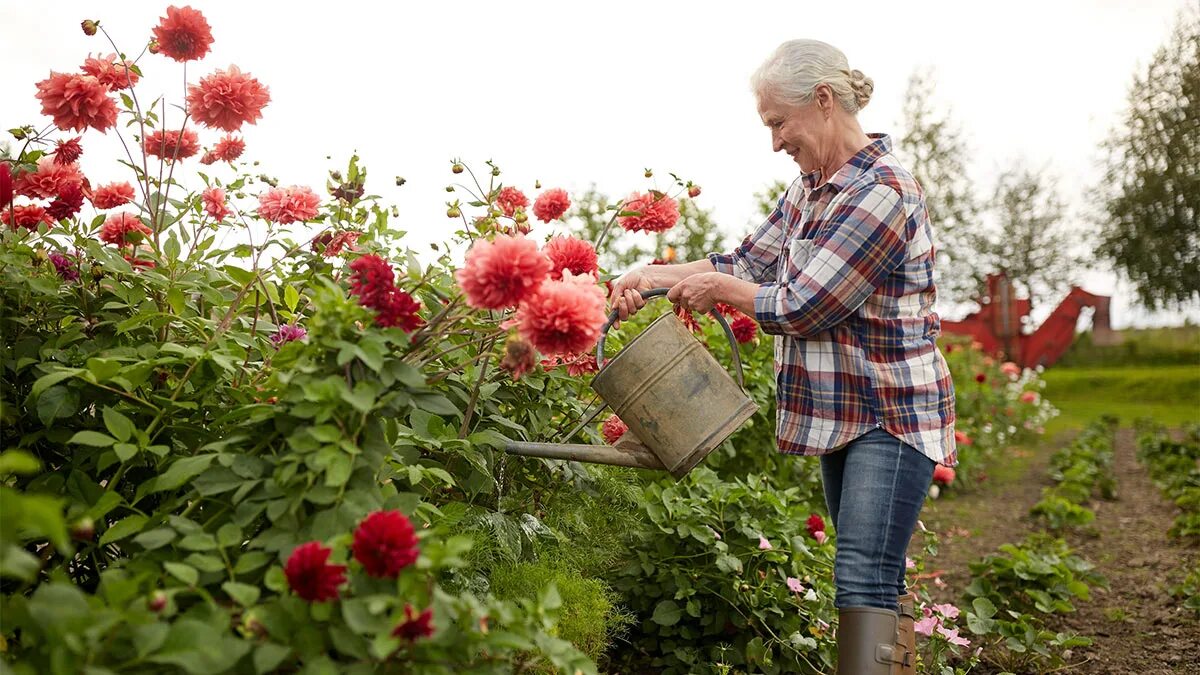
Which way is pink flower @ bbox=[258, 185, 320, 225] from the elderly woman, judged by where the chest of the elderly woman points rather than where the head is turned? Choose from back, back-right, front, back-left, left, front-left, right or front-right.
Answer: front

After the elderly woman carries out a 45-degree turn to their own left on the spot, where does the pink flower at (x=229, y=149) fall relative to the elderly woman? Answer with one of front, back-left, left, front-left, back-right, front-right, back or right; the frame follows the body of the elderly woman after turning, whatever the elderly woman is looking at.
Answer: front-right

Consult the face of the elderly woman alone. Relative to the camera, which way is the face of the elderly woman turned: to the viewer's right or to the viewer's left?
to the viewer's left

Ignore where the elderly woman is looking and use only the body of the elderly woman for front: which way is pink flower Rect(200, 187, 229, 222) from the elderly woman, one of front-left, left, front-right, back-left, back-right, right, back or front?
front

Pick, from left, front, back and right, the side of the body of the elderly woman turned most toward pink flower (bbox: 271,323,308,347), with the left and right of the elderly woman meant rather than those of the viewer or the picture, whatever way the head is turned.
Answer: front

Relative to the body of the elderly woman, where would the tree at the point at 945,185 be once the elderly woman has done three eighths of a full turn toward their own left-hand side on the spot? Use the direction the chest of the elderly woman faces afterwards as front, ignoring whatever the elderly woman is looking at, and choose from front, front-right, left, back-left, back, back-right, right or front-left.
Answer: back-left

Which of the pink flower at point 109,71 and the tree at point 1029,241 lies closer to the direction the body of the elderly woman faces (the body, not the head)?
the pink flower

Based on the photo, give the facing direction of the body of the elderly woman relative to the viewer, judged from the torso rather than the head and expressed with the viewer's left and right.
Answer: facing to the left of the viewer

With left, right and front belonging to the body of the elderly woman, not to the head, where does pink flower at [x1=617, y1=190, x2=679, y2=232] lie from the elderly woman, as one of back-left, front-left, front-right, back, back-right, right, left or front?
front-right

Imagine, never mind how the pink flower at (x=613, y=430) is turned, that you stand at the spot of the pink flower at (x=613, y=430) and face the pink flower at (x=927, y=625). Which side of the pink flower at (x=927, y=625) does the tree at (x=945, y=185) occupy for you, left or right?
left

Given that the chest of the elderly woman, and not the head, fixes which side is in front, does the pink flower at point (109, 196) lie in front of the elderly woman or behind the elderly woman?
in front

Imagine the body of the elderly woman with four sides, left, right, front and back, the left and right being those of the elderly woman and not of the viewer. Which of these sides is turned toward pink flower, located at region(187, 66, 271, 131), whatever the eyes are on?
front

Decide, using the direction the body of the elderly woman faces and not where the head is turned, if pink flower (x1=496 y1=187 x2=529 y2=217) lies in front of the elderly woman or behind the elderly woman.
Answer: in front
